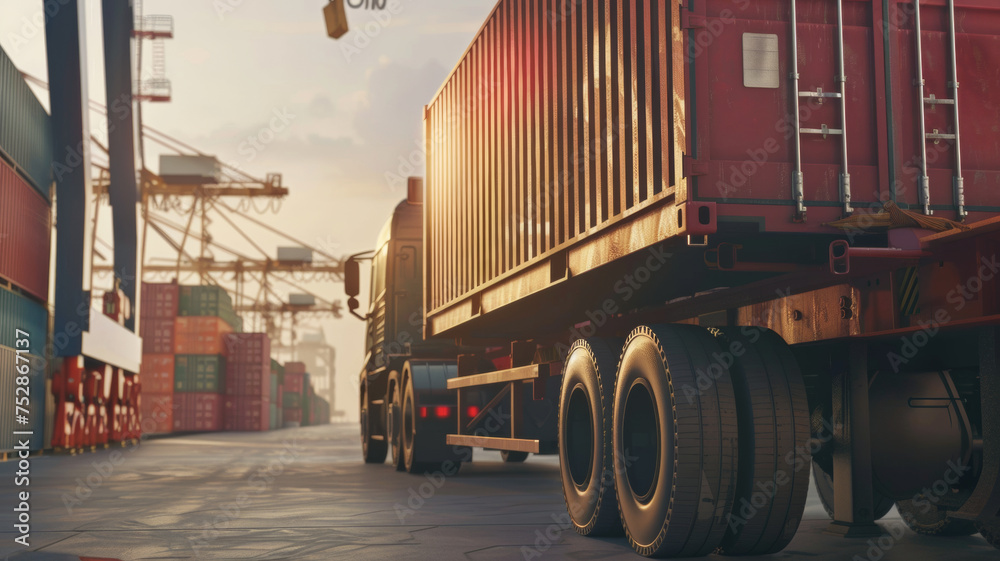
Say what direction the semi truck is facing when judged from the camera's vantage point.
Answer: facing away from the viewer and to the left of the viewer
